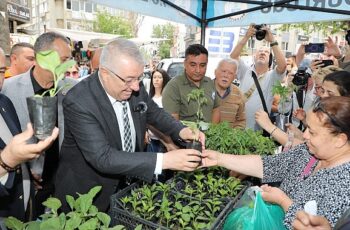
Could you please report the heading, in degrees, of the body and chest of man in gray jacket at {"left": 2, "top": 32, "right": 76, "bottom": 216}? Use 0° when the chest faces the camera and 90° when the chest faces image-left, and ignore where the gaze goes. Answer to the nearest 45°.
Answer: approximately 315°

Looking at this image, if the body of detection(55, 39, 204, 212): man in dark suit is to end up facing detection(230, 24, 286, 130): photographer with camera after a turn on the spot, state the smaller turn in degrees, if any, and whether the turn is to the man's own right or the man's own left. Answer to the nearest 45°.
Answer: approximately 90° to the man's own left

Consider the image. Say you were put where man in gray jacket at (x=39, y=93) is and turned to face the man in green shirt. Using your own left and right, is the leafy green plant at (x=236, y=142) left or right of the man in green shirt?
right

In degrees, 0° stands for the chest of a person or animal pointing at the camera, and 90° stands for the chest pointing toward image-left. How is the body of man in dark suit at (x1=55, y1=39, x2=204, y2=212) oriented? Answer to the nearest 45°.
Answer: approximately 315°

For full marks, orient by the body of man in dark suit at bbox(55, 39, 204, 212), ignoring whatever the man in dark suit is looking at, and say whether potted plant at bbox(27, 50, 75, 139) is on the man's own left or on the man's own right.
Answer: on the man's own right

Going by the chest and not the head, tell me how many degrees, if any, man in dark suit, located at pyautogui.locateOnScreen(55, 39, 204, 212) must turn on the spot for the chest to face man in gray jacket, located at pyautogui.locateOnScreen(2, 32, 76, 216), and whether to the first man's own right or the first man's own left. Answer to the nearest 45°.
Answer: approximately 180°
